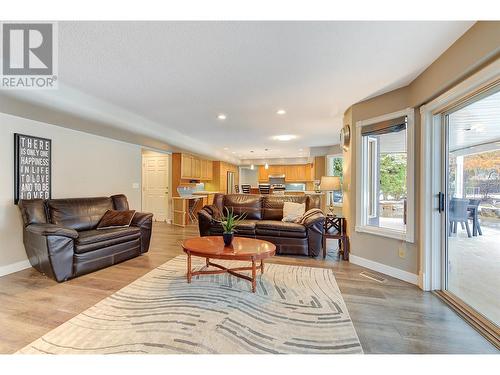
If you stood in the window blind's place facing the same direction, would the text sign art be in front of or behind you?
in front

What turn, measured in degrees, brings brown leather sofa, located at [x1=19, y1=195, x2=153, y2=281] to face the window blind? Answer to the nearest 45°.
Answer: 0° — it already faces it

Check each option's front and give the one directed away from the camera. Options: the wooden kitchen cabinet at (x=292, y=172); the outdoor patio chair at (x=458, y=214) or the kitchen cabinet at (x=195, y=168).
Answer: the outdoor patio chair

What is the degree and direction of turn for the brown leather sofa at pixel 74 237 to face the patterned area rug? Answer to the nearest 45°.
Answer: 0° — it already faces it

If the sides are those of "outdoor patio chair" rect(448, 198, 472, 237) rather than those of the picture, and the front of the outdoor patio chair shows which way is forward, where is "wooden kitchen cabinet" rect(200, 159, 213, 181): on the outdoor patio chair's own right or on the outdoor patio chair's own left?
on the outdoor patio chair's own left
